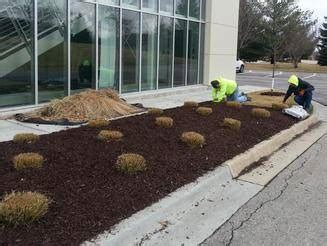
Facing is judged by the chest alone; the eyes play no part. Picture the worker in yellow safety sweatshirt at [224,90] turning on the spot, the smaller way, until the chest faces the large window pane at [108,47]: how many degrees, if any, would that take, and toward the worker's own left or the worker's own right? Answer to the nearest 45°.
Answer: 0° — they already face it

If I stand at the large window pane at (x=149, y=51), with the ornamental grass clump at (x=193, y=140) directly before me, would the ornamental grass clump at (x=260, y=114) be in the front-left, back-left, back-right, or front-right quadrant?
front-left

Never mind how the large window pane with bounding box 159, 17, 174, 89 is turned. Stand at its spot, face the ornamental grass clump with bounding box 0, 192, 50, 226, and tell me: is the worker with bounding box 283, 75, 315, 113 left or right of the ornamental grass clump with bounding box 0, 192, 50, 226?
left

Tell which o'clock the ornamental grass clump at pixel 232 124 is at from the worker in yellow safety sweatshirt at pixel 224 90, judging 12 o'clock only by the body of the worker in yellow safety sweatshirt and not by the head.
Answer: The ornamental grass clump is roughly at 9 o'clock from the worker in yellow safety sweatshirt.

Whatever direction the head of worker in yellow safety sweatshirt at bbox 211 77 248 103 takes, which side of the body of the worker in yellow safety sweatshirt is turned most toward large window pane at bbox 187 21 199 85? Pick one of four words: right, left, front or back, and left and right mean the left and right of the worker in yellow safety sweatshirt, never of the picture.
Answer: right

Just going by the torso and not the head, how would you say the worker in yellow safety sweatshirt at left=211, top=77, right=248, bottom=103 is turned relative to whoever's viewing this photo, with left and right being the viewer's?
facing to the left of the viewer

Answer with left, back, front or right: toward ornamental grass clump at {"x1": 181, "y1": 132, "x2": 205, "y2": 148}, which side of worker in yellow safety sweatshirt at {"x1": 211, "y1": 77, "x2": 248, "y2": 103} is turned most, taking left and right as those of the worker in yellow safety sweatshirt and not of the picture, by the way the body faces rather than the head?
left

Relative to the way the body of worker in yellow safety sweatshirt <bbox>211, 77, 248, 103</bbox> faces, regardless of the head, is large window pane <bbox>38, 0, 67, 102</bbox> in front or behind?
in front
